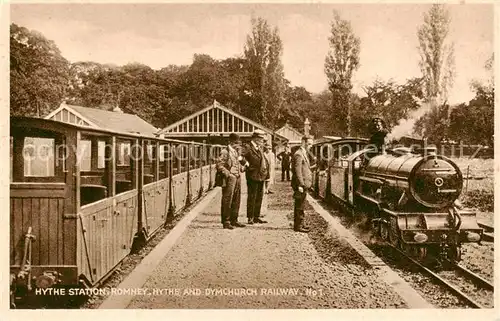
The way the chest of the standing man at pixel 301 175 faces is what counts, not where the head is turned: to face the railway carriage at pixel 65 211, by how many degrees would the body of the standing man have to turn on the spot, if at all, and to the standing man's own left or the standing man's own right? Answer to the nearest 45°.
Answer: approximately 135° to the standing man's own right

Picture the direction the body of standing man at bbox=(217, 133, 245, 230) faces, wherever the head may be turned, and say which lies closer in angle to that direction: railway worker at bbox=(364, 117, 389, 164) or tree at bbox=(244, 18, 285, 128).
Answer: the railway worker

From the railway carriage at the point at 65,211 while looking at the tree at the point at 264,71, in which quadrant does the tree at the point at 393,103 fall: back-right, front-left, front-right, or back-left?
front-right

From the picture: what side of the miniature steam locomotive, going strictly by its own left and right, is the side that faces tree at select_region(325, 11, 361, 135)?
back

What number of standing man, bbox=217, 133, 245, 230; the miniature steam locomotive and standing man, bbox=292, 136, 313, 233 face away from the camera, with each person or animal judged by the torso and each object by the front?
0

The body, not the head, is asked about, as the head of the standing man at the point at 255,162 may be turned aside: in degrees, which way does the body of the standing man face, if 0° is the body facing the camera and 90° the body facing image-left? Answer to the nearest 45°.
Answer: approximately 315°

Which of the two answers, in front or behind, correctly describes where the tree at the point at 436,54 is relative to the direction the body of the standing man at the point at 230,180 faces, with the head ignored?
in front

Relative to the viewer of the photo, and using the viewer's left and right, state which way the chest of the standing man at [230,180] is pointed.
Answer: facing the viewer and to the right of the viewer

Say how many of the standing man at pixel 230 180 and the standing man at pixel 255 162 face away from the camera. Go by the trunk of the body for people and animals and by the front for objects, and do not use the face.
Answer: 0
